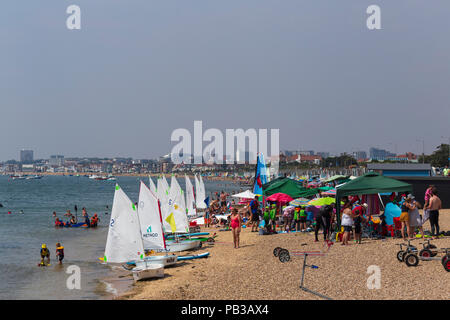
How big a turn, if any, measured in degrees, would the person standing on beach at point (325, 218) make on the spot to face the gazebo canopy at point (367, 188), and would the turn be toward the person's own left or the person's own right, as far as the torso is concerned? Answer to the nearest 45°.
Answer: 0° — they already face it

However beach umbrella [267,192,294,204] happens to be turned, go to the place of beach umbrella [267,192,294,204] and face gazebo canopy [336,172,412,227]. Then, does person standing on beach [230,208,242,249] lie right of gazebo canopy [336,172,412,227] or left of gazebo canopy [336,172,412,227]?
right

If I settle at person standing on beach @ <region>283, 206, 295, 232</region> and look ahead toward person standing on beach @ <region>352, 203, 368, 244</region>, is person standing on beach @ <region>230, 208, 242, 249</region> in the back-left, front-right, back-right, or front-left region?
front-right

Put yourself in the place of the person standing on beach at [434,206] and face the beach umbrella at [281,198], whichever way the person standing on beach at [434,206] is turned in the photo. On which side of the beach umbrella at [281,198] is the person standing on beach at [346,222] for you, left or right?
left

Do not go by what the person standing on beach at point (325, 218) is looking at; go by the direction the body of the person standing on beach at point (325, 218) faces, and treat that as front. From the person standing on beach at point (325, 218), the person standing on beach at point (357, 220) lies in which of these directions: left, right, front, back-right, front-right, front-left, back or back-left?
front-right

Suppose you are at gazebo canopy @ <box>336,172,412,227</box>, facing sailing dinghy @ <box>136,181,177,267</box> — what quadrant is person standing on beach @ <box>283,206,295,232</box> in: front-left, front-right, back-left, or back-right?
front-right
